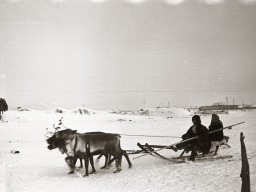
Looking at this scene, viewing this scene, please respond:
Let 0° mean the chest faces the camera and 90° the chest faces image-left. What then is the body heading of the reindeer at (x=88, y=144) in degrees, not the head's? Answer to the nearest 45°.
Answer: approximately 90°

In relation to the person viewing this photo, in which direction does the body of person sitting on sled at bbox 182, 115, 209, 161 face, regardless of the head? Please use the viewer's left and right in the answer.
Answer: facing the viewer and to the left of the viewer

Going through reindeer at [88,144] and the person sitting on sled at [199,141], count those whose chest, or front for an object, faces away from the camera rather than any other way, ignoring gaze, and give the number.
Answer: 0

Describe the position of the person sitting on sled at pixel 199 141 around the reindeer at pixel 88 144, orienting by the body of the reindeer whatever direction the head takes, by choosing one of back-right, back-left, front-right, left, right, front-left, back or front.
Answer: back

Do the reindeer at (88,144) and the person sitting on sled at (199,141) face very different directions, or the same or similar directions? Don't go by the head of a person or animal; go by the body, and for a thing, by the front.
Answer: same or similar directions

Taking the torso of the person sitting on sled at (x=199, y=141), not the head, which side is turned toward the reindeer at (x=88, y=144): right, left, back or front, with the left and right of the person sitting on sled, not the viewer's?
front
